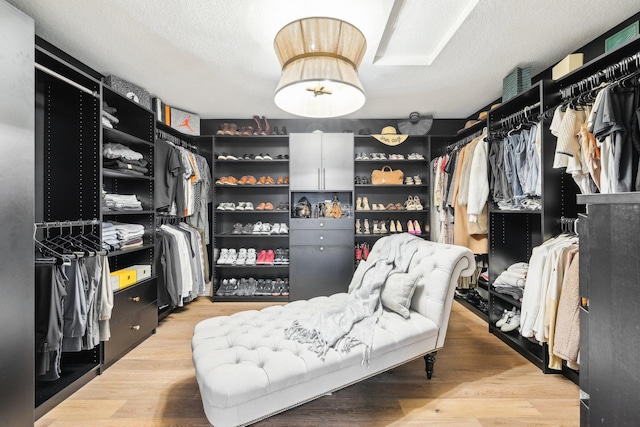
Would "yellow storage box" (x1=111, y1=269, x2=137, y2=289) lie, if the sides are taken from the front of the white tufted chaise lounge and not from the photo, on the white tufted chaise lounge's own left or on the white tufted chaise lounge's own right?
on the white tufted chaise lounge's own right

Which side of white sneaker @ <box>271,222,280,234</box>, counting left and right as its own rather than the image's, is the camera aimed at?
front

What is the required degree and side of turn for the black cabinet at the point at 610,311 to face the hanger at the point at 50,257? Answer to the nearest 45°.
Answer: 0° — it already faces it

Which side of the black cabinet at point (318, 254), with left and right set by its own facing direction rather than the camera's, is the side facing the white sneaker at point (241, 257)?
right

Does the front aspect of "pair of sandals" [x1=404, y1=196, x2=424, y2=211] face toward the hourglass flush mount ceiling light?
yes

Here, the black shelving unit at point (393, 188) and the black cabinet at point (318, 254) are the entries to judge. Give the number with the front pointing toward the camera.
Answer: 2

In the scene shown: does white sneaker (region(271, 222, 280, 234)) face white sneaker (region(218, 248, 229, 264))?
no

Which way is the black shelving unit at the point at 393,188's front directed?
toward the camera

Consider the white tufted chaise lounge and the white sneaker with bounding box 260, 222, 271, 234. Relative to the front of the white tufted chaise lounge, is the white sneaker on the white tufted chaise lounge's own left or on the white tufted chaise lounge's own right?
on the white tufted chaise lounge's own right

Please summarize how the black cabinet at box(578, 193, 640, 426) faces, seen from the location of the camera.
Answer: facing to the left of the viewer

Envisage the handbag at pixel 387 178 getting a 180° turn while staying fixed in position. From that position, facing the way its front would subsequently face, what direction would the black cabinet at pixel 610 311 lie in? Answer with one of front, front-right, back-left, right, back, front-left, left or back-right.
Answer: back

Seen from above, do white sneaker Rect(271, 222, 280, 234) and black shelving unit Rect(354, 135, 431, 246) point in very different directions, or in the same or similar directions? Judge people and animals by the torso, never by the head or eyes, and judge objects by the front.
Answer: same or similar directions

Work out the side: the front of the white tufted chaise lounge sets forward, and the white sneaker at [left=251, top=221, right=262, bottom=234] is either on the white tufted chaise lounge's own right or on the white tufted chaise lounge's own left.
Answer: on the white tufted chaise lounge's own right

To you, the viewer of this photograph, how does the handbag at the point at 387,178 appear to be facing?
facing the viewer

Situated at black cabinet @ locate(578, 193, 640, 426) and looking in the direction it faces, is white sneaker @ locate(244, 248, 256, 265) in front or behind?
in front

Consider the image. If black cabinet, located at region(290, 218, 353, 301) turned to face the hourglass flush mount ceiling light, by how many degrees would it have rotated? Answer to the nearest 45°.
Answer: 0° — it already faces it

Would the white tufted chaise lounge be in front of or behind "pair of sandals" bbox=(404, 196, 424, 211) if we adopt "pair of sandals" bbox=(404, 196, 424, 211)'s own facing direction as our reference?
in front

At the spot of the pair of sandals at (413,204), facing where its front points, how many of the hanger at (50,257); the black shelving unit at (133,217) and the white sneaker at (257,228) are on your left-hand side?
0

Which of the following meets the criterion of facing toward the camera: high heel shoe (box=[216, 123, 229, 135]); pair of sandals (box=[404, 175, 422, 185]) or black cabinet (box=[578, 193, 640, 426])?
the pair of sandals
